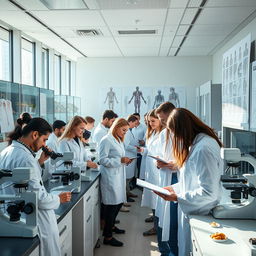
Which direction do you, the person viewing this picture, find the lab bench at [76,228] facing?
facing to the right of the viewer

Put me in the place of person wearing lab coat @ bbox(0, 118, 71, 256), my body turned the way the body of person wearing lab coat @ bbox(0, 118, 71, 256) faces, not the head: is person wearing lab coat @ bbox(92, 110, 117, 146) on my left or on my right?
on my left

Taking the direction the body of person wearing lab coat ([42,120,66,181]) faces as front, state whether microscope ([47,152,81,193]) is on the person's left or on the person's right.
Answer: on the person's right

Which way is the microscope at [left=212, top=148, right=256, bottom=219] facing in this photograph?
to the viewer's left

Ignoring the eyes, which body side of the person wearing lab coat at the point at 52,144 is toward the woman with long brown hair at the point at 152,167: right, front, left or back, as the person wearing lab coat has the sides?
front

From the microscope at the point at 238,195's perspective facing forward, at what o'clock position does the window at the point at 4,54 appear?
The window is roughly at 1 o'clock from the microscope.

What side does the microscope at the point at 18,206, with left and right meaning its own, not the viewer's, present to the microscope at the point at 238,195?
back

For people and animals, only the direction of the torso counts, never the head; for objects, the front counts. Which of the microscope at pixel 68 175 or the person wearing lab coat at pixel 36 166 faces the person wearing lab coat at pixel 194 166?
the person wearing lab coat at pixel 36 166

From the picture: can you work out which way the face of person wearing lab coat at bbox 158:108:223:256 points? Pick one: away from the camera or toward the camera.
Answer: away from the camera
